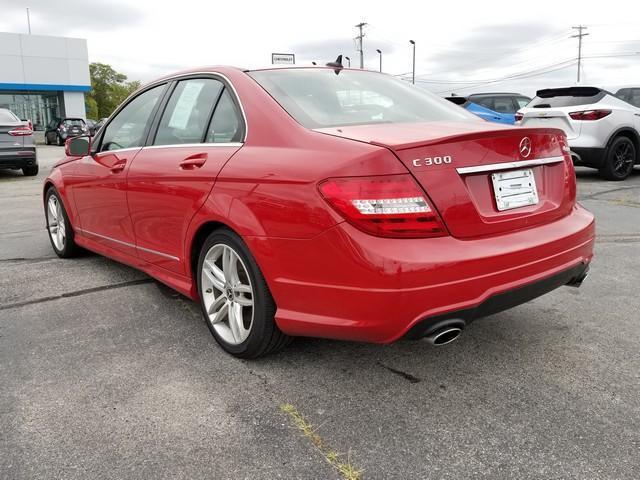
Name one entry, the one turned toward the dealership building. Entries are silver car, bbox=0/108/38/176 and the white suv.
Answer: the silver car

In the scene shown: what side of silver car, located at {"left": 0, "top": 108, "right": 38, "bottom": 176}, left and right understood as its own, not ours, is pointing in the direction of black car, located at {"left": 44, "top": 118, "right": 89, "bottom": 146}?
front

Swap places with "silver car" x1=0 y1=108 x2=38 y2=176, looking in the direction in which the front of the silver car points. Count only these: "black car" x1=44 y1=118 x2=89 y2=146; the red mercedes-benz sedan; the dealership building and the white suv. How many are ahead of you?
2

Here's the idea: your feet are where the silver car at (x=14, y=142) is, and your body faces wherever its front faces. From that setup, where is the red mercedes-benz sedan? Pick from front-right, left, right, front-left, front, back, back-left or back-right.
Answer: back

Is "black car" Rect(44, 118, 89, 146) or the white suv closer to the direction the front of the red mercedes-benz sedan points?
the black car

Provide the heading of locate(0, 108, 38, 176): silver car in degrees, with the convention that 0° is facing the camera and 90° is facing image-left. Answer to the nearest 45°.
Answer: approximately 180°

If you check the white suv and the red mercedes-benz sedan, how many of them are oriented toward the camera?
0

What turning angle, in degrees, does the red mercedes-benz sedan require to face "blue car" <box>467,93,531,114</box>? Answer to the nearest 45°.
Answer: approximately 45° to its right

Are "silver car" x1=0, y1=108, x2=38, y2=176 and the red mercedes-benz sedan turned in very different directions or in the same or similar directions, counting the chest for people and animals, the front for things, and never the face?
same or similar directions

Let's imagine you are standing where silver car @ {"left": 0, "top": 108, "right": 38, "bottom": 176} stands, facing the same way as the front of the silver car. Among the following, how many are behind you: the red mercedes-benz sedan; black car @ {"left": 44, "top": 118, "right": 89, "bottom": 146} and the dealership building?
1

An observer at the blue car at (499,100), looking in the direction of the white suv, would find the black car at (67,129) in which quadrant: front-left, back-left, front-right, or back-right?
back-right

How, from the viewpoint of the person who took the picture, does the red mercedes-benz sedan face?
facing away from the viewer and to the left of the viewer

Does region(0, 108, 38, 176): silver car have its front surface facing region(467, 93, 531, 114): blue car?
no

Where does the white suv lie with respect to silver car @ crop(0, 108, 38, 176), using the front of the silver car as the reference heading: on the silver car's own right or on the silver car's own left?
on the silver car's own right

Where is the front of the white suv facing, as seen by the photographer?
facing away from the viewer and to the right of the viewer

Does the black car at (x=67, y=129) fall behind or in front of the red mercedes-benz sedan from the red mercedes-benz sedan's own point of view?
in front

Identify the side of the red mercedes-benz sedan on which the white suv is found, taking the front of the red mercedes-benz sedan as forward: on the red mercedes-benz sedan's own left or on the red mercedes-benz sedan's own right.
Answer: on the red mercedes-benz sedan's own right

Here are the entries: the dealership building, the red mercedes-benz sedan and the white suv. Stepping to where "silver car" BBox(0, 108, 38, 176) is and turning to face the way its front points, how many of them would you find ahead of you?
1
